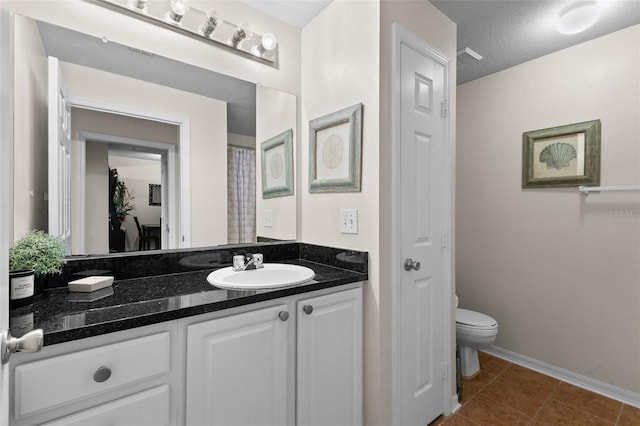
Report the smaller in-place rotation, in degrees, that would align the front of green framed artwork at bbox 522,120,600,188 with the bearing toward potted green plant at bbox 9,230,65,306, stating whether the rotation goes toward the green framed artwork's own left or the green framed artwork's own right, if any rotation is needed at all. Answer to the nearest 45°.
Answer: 0° — it already faces it

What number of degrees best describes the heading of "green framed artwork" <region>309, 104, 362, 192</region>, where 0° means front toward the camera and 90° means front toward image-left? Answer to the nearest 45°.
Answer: approximately 45°

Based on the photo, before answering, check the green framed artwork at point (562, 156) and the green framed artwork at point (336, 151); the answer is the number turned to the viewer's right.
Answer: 0

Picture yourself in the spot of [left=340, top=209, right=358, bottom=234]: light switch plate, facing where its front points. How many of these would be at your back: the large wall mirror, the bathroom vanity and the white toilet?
1

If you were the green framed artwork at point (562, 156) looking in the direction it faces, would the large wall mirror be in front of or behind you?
in front

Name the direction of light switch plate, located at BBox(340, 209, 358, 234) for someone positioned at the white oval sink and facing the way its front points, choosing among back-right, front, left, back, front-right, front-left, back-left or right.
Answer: left

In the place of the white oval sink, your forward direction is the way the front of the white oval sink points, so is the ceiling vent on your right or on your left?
on your left

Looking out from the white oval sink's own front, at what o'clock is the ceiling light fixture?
The ceiling light fixture is roughly at 9 o'clock from the white oval sink.
